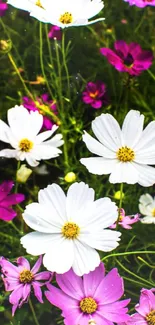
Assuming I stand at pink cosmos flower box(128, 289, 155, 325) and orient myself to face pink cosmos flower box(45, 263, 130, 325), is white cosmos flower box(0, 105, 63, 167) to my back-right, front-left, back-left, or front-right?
front-right

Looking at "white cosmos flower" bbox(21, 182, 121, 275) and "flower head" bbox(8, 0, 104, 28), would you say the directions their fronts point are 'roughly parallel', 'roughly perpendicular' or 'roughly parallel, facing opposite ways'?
roughly parallel

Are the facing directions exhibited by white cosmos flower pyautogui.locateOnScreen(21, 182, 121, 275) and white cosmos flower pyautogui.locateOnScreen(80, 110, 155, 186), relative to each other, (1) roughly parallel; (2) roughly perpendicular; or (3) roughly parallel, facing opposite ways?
roughly parallel

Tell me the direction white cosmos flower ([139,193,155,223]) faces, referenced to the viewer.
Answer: facing the viewer

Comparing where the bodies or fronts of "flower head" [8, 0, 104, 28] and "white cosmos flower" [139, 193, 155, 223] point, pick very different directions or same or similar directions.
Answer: same or similar directions

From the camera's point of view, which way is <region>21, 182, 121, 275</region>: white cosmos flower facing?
toward the camera

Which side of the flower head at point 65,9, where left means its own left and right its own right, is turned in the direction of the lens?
front
